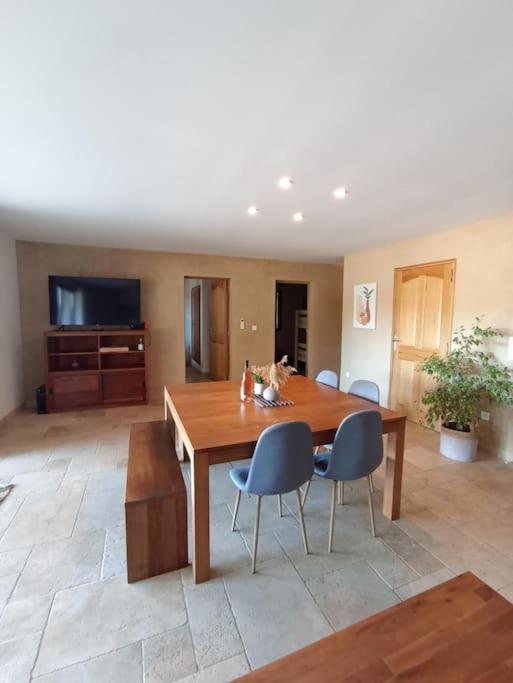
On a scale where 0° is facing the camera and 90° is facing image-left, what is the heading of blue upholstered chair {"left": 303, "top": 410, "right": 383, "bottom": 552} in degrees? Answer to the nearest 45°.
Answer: approximately 135°

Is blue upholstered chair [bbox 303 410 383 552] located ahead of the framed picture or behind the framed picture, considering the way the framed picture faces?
ahead

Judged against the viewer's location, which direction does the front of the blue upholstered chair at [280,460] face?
facing away from the viewer and to the left of the viewer

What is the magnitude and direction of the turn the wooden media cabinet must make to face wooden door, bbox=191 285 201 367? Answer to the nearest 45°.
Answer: approximately 135° to its left

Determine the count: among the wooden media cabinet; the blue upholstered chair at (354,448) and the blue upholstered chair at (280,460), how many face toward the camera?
1

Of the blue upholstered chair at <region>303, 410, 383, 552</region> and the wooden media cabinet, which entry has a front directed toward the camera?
the wooden media cabinet

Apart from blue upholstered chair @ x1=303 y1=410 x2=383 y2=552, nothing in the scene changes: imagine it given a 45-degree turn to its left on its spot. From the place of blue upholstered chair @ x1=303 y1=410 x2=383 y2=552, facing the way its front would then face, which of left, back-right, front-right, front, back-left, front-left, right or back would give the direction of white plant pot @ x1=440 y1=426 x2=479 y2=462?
back-right

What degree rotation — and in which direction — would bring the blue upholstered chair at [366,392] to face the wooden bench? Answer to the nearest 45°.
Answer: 0° — it already faces it

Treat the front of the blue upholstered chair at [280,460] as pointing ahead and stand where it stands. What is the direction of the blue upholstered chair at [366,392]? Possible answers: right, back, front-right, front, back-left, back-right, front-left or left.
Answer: right

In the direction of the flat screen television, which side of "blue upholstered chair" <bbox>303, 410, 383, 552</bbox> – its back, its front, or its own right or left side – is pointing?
front

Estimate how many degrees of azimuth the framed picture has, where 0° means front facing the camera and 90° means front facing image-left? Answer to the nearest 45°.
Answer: approximately 45°

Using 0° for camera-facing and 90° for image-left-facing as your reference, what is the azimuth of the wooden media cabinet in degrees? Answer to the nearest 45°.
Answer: approximately 0°

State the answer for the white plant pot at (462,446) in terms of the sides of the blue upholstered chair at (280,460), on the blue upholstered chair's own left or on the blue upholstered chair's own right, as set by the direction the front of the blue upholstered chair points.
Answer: on the blue upholstered chair's own right

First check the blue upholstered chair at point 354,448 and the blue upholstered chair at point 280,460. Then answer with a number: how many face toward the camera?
0

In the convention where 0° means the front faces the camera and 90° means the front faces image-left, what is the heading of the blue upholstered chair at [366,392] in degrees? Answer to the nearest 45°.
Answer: approximately 45°

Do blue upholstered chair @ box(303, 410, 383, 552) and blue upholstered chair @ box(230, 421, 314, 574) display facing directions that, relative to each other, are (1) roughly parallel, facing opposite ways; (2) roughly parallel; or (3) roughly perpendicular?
roughly parallel

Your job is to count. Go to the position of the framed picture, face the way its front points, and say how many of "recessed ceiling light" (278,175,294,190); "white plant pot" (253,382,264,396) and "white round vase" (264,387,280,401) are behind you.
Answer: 0
